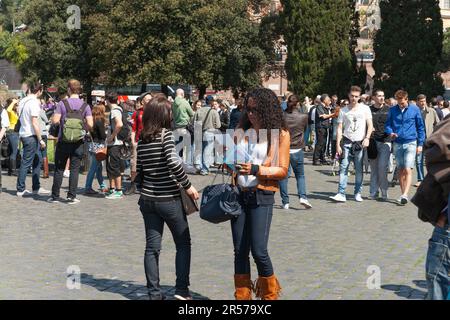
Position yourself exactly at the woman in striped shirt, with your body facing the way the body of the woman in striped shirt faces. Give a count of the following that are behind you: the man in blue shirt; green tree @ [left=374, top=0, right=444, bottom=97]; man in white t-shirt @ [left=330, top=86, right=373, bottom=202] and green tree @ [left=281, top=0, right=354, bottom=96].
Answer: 0

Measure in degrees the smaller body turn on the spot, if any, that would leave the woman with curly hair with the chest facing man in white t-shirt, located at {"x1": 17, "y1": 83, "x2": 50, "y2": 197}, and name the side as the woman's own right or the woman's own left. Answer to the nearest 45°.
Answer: approximately 90° to the woman's own right

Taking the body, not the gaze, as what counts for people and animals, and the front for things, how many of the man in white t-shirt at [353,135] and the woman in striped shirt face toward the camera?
1

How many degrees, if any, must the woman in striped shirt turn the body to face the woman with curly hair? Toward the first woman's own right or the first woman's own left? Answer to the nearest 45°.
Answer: approximately 45° to the first woman's own right

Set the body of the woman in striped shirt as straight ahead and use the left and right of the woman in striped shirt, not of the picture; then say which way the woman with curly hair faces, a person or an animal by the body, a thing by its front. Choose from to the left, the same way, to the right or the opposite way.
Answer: the opposite way

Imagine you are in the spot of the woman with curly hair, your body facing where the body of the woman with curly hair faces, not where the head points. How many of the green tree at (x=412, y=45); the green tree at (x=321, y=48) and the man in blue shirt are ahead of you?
0

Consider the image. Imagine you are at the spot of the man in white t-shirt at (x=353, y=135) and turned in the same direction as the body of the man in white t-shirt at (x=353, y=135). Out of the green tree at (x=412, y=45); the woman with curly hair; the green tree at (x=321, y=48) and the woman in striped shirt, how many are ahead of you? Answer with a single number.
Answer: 2

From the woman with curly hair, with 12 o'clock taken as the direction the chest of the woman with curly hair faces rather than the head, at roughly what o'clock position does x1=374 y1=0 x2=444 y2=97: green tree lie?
The green tree is roughly at 5 o'clock from the woman with curly hair.

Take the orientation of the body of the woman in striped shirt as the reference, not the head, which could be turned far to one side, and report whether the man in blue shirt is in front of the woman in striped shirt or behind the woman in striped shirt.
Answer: in front

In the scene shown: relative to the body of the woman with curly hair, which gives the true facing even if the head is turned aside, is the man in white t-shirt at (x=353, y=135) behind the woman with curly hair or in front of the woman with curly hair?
behind

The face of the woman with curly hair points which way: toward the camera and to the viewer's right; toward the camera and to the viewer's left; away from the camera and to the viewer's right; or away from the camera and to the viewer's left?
toward the camera and to the viewer's left

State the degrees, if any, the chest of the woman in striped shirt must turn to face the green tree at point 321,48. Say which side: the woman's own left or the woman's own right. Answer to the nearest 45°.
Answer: approximately 45° to the woman's own left

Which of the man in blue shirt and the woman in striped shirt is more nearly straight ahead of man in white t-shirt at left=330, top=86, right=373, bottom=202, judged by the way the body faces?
the woman in striped shirt

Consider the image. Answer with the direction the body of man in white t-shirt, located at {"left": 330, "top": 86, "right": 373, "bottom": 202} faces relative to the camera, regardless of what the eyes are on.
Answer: toward the camera

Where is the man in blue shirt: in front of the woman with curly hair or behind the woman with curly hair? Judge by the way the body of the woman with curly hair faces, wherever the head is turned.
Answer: behind

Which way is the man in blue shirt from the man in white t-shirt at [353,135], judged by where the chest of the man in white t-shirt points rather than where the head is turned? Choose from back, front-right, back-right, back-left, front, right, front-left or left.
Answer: left

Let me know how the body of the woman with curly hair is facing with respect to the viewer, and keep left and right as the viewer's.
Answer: facing the viewer and to the left of the viewer

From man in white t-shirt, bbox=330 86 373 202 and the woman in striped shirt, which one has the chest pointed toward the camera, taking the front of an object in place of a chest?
the man in white t-shirt
